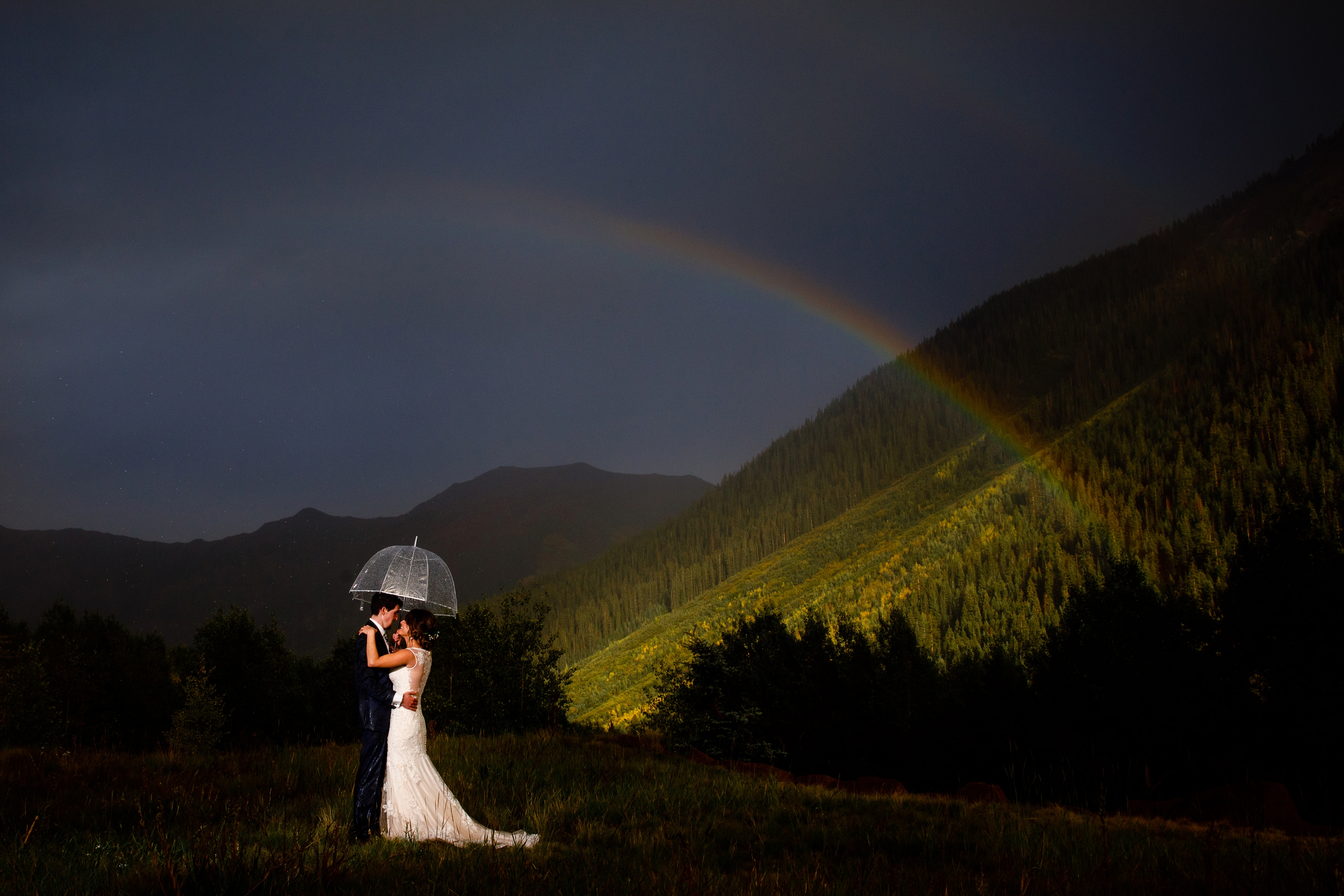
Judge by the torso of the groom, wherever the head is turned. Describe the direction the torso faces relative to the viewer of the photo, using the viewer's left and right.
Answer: facing to the right of the viewer

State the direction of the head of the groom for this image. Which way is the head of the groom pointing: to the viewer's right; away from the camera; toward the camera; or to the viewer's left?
to the viewer's right

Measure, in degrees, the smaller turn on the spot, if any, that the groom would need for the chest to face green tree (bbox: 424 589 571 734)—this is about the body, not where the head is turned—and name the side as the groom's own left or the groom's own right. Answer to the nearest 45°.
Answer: approximately 90° to the groom's own left
